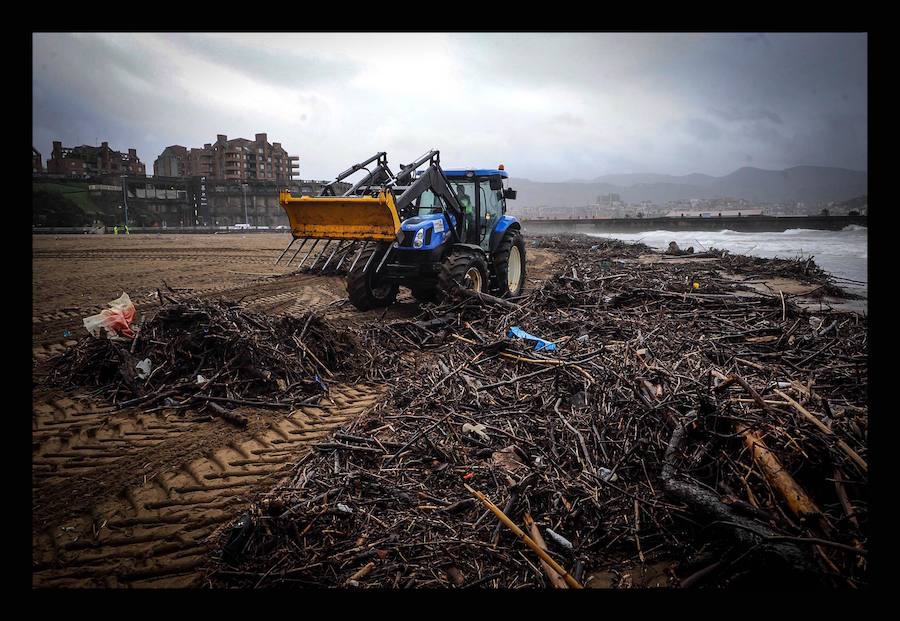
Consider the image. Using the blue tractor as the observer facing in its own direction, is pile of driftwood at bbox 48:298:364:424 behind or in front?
in front

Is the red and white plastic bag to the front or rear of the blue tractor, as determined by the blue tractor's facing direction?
to the front

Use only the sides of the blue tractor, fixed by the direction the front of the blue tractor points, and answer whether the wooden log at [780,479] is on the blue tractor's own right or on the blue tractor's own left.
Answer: on the blue tractor's own left

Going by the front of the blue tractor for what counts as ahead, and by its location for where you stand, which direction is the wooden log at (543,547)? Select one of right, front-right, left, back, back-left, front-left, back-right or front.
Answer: front-left

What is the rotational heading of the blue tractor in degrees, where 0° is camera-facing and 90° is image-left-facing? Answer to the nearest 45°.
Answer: approximately 45°

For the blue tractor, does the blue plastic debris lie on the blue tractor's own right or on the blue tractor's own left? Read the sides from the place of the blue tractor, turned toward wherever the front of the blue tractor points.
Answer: on the blue tractor's own left

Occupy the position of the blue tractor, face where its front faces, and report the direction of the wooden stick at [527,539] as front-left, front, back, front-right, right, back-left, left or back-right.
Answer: front-left
